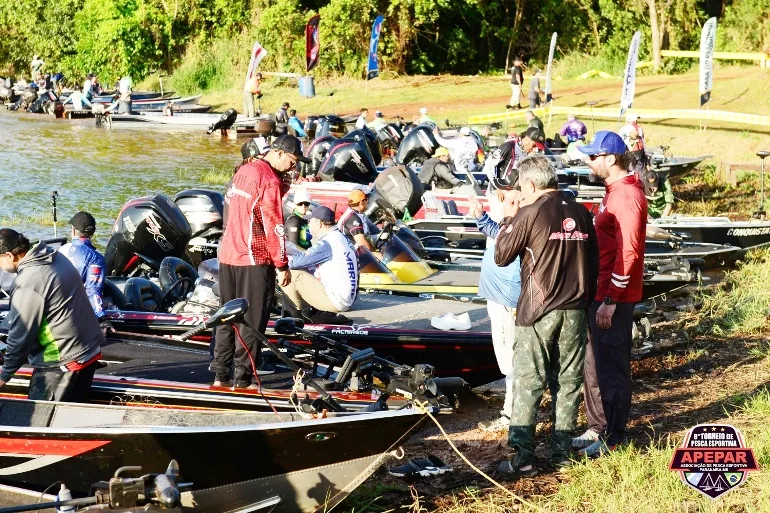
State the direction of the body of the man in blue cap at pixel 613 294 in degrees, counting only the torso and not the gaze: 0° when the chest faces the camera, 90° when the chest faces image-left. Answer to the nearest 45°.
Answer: approximately 90°

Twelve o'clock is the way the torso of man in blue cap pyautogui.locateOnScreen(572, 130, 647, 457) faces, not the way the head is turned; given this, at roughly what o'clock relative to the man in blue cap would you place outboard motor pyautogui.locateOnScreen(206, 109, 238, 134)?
The outboard motor is roughly at 2 o'clock from the man in blue cap.

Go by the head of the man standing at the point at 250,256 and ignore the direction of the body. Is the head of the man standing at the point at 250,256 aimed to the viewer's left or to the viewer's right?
to the viewer's right

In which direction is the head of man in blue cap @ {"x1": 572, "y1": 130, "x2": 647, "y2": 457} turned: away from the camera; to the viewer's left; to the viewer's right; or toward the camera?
to the viewer's left

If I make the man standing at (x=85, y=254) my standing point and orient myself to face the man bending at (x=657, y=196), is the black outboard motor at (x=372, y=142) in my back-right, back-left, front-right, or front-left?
front-left

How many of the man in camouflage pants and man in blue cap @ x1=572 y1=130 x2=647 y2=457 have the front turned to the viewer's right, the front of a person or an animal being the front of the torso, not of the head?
0

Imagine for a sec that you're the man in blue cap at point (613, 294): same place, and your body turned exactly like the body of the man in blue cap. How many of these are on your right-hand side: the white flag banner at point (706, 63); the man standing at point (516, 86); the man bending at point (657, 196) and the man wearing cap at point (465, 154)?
4

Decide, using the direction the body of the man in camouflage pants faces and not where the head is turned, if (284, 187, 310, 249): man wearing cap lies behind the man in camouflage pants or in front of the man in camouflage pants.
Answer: in front

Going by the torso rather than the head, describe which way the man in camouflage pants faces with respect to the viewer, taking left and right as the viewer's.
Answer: facing away from the viewer and to the left of the viewer

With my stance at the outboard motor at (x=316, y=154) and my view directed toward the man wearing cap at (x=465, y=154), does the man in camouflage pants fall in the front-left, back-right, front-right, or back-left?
front-right

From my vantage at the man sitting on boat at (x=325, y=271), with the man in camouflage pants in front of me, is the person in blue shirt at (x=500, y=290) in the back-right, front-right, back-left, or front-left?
front-left

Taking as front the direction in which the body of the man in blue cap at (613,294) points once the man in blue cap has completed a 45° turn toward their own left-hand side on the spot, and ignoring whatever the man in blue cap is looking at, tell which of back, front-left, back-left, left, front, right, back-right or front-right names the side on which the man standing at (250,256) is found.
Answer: front-right

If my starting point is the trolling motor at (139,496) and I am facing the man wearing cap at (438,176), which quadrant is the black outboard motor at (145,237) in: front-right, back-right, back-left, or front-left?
front-left
